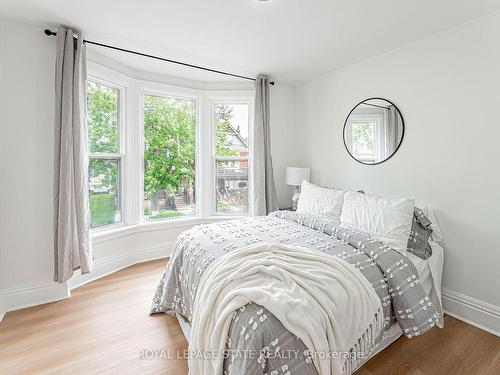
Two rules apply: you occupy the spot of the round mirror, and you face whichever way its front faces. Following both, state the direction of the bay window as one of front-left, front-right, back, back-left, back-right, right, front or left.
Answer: front-right

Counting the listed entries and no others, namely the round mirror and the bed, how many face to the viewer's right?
0

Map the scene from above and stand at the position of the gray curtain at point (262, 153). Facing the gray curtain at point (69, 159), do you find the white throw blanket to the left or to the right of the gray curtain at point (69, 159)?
left

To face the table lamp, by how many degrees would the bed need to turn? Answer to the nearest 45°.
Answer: approximately 135° to its right

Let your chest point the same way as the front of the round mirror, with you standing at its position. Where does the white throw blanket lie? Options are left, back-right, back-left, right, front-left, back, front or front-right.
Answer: front-left

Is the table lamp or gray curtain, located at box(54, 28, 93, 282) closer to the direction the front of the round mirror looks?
the gray curtain

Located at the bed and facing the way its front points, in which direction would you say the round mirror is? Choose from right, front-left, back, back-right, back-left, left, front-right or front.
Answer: back

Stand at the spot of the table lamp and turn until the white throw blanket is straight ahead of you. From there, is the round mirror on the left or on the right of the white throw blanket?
left

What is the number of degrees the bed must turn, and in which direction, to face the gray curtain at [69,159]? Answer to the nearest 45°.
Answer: approximately 45° to its right

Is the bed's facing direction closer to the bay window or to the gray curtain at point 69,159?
the gray curtain

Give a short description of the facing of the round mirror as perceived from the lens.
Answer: facing the viewer and to the left of the viewer

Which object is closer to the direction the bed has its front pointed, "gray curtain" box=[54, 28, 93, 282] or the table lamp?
the gray curtain

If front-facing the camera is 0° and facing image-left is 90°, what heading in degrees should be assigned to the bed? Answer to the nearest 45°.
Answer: approximately 45°
